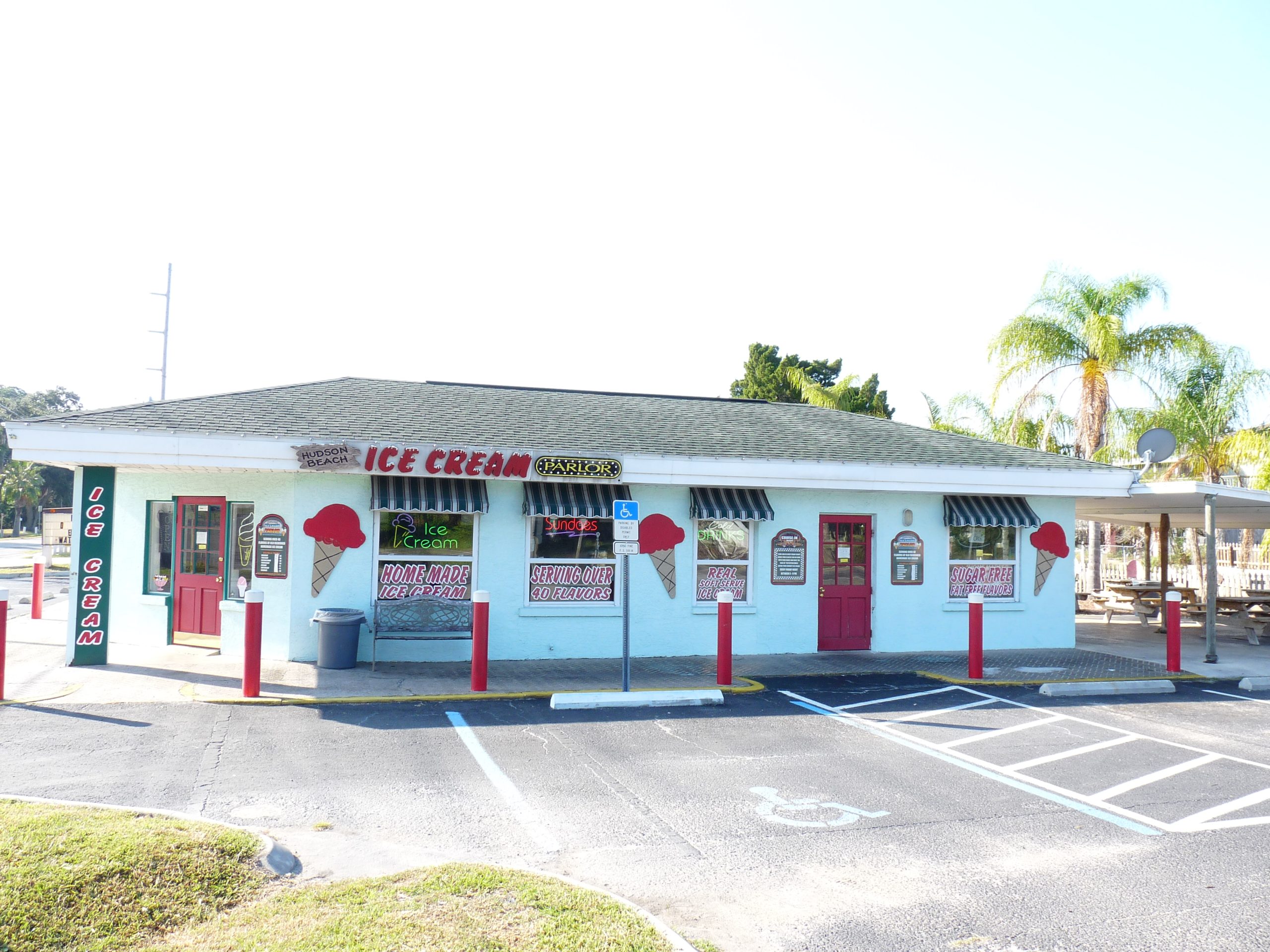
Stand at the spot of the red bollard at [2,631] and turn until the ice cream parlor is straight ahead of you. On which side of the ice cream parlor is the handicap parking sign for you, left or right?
right

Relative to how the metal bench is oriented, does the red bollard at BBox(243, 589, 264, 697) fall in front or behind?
in front

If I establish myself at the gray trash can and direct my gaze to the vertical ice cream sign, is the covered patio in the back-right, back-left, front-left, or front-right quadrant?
back-right

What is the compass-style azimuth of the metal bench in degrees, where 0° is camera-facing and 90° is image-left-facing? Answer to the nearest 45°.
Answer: approximately 0°

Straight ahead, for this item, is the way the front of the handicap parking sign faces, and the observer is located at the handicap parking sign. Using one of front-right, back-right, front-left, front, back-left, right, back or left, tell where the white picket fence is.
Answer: back-left

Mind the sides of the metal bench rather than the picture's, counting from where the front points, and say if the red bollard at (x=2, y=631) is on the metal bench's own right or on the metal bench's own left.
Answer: on the metal bench's own right

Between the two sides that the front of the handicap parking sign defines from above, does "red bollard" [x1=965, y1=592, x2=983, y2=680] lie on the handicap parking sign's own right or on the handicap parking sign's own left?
on the handicap parking sign's own left

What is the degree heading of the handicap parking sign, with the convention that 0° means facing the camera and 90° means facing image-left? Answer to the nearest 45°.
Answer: approximately 0°

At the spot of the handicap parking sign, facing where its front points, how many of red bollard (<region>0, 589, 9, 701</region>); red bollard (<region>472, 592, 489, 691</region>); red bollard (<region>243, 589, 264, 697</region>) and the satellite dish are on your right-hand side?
3

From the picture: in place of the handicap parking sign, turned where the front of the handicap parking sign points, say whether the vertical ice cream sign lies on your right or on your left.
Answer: on your right

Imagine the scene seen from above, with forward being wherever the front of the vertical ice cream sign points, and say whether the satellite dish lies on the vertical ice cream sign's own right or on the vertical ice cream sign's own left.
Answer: on the vertical ice cream sign's own left

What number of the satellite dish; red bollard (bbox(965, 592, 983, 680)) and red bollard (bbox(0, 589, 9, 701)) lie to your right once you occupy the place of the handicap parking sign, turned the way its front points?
1
